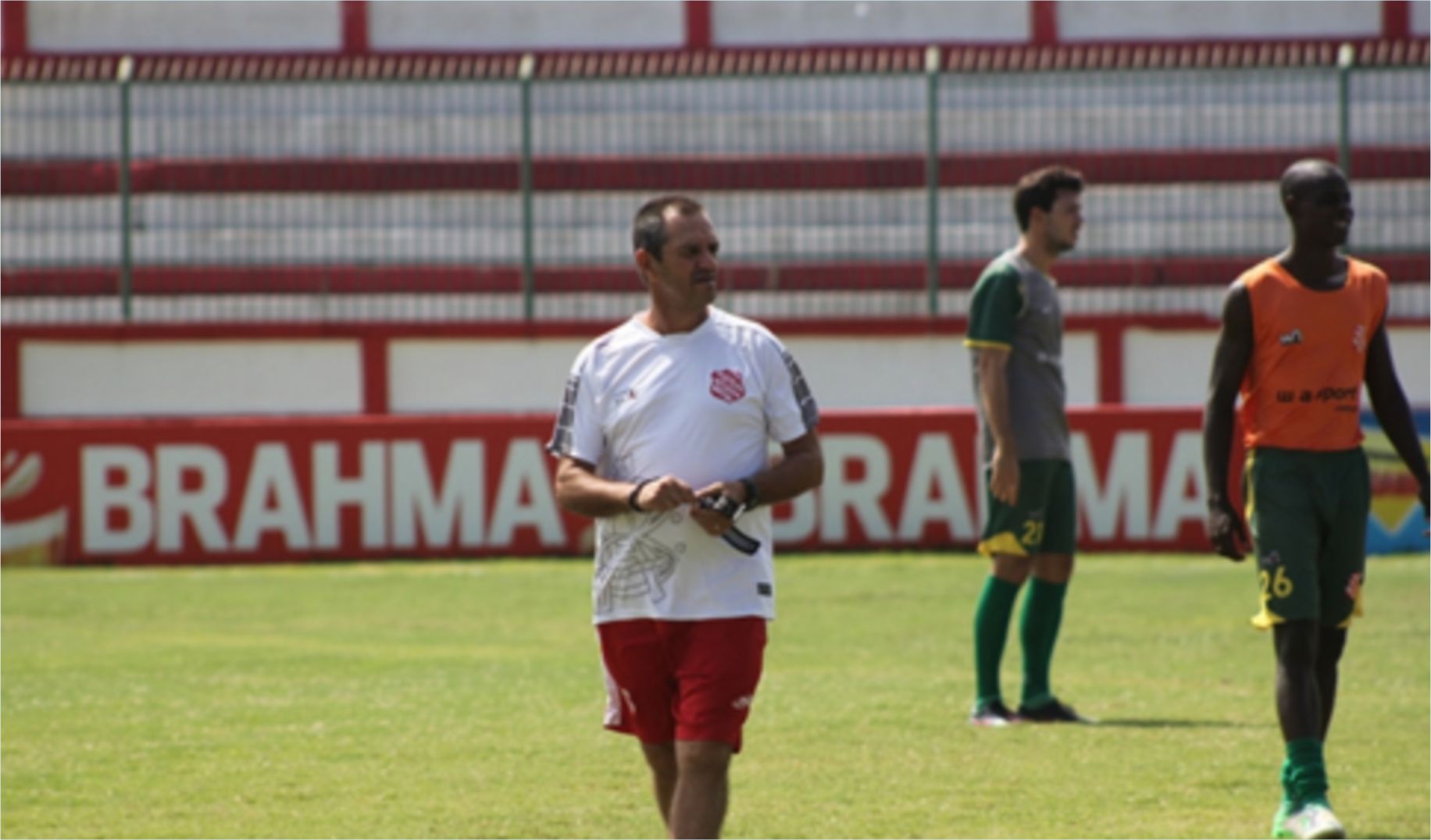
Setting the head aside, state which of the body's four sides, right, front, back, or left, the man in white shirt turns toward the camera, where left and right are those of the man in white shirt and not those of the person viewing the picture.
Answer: front

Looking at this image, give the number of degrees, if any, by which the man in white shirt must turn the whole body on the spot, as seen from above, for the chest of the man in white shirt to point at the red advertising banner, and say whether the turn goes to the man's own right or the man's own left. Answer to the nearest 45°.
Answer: approximately 180°

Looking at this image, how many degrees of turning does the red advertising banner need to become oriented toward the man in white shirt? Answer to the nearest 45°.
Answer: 0° — it already faces them

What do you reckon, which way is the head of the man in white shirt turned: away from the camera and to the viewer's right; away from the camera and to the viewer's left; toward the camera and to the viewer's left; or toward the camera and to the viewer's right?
toward the camera and to the viewer's right

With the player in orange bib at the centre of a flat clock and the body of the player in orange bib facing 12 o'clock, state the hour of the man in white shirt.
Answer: The man in white shirt is roughly at 3 o'clock from the player in orange bib.

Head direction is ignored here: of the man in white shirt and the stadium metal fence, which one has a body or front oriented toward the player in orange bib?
the stadium metal fence

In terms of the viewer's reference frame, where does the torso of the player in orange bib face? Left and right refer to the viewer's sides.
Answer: facing the viewer and to the right of the viewer

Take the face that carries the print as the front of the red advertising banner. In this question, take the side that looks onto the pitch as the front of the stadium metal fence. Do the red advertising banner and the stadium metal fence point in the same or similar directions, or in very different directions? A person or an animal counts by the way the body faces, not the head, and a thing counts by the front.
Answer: same or similar directions

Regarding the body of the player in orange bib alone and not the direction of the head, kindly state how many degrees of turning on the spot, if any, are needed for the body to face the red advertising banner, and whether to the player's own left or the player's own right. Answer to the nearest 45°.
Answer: approximately 180°

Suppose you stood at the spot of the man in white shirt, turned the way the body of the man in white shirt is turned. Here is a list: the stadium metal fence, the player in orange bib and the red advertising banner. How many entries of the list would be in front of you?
0

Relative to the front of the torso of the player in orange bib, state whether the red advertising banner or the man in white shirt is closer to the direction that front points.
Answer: the man in white shirt

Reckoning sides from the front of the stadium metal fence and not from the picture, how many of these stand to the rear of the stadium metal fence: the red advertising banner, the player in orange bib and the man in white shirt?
0

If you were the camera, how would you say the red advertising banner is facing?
facing the viewer
